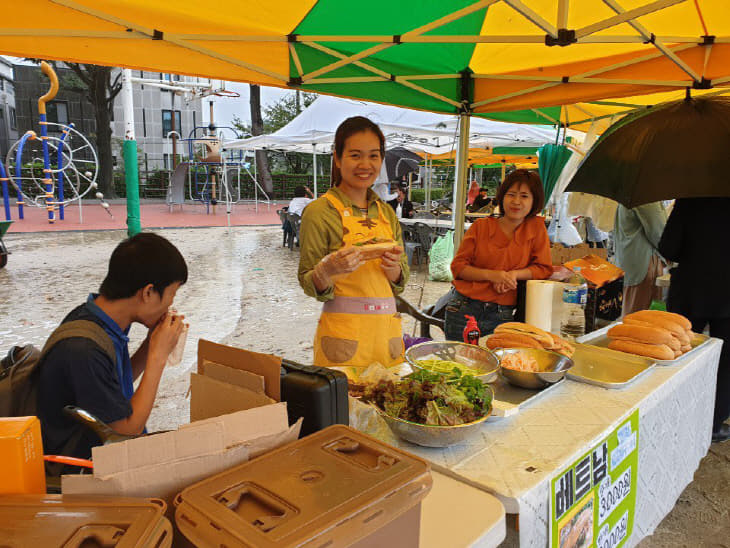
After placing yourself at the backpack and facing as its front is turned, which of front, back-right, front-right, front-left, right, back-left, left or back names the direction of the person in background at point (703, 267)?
back

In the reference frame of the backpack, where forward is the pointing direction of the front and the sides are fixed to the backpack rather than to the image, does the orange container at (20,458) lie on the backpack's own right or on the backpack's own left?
on the backpack's own left

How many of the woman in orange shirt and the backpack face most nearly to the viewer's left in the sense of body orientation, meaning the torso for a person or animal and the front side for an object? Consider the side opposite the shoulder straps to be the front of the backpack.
1

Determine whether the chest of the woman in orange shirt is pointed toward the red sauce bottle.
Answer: yes

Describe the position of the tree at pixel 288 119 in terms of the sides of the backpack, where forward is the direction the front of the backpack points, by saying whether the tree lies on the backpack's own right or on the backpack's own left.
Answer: on the backpack's own right

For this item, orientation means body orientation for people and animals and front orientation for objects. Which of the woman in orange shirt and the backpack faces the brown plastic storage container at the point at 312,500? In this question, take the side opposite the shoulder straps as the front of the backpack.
the woman in orange shirt

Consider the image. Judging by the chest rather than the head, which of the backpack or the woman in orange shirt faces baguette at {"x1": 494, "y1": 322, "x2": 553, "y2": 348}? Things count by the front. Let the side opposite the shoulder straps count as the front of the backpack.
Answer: the woman in orange shirt

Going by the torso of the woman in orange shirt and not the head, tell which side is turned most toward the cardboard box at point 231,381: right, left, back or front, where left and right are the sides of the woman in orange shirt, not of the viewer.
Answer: front

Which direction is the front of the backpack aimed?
to the viewer's left

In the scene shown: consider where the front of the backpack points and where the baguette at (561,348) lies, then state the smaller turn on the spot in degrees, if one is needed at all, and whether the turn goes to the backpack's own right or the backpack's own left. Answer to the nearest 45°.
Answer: approximately 180°

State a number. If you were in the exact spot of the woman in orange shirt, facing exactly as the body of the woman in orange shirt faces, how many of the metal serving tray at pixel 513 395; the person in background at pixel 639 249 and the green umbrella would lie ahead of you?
1

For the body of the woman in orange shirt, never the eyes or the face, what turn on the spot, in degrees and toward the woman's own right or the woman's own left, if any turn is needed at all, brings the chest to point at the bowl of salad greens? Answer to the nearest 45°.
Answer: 0° — they already face it
